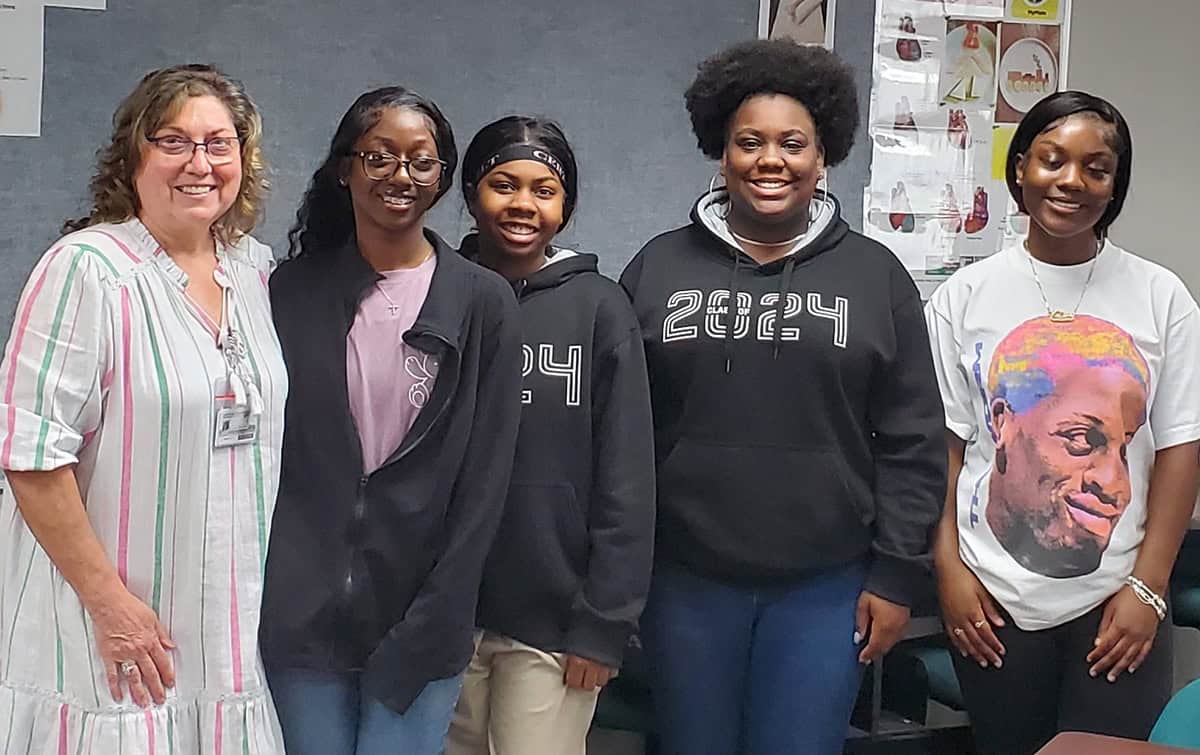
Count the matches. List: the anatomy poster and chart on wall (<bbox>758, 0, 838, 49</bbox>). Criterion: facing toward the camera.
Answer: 2

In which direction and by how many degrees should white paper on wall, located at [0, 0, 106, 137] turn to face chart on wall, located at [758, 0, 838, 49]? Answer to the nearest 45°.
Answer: approximately 90° to its left

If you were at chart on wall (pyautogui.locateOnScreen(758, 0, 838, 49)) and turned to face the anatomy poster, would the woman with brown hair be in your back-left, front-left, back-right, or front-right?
back-right

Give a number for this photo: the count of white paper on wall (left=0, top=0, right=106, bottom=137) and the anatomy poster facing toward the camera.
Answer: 2

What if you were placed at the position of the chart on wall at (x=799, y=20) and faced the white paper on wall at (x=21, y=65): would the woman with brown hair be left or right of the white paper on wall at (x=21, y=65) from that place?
left

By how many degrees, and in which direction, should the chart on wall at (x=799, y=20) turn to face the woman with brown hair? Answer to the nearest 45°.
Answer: approximately 45° to its right

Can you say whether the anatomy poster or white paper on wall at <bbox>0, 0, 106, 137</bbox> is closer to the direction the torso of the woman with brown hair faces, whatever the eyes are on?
the anatomy poster

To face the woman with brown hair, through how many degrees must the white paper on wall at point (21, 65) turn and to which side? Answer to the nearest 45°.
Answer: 0° — it already faces them

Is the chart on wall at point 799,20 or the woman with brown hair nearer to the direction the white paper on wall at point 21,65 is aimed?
the woman with brown hair

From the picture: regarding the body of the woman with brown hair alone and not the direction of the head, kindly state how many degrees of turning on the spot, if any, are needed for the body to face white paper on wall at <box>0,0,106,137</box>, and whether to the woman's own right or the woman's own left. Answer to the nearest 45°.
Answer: approximately 135° to the woman's own left

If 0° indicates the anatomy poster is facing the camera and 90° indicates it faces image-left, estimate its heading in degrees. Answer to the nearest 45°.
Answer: approximately 0°

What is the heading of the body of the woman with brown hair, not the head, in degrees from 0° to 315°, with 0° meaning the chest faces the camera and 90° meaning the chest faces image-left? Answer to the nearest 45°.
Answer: approximately 315°
